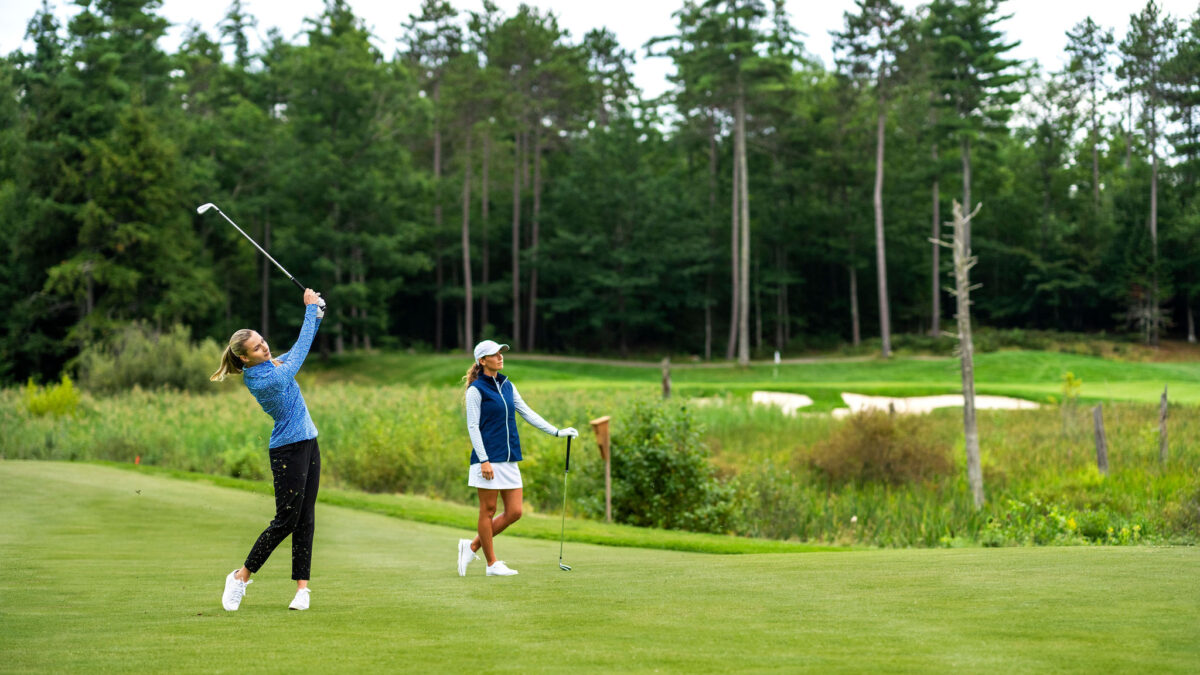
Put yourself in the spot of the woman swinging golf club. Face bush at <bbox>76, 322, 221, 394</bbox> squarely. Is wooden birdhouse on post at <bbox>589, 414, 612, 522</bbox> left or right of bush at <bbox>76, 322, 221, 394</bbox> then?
right

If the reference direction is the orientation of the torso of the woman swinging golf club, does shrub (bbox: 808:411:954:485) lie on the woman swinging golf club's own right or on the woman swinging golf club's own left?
on the woman swinging golf club's own left

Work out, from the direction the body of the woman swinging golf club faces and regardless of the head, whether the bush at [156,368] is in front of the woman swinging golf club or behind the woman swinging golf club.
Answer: behind

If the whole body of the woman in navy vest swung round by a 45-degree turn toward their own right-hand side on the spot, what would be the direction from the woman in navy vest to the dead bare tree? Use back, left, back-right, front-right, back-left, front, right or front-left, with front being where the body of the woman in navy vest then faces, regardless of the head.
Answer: back-left

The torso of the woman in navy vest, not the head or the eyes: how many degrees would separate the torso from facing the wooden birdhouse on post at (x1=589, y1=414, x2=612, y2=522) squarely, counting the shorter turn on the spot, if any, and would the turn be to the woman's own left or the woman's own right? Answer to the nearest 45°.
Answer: approximately 135° to the woman's own left

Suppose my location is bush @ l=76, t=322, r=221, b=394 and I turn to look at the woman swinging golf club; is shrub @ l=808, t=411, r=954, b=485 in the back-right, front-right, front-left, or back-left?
front-left

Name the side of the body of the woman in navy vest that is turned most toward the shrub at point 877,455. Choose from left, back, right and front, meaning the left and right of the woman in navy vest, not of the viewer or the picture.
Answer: left

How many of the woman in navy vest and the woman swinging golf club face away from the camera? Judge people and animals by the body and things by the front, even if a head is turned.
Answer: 0

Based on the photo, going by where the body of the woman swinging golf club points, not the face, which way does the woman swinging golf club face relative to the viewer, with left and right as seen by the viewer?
facing the viewer and to the right of the viewer

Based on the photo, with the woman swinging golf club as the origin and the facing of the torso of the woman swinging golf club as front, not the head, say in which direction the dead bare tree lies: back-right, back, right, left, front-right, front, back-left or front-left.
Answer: left

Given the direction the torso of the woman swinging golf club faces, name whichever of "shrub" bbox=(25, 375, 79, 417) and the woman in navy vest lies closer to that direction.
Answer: the woman in navy vest
